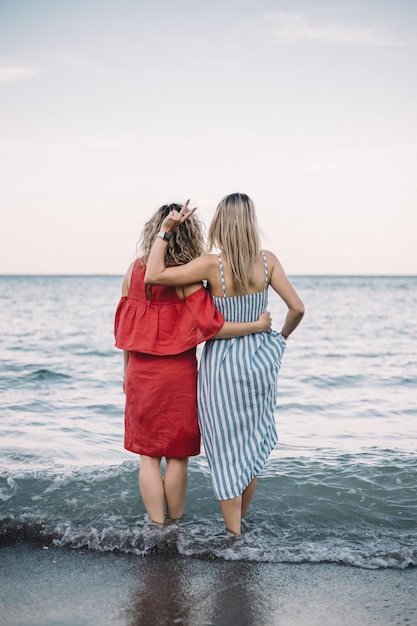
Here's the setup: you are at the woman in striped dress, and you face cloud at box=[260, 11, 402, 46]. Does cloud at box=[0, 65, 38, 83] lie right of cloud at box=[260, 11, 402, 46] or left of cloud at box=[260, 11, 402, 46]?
left

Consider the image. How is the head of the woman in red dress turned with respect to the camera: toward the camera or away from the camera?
away from the camera

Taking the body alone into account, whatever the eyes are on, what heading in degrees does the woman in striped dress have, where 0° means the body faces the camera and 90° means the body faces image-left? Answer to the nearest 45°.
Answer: approximately 180°

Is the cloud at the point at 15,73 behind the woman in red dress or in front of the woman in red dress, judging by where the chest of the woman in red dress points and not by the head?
in front

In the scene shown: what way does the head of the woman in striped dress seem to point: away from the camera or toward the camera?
away from the camera

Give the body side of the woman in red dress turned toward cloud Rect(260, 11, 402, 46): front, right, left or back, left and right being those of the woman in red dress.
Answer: front

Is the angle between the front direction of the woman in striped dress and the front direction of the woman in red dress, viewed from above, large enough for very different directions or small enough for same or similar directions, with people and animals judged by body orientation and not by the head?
same or similar directions

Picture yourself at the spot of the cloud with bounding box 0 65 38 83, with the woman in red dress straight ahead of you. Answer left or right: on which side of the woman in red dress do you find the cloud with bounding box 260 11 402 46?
left

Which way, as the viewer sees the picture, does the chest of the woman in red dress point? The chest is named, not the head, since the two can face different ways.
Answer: away from the camera
